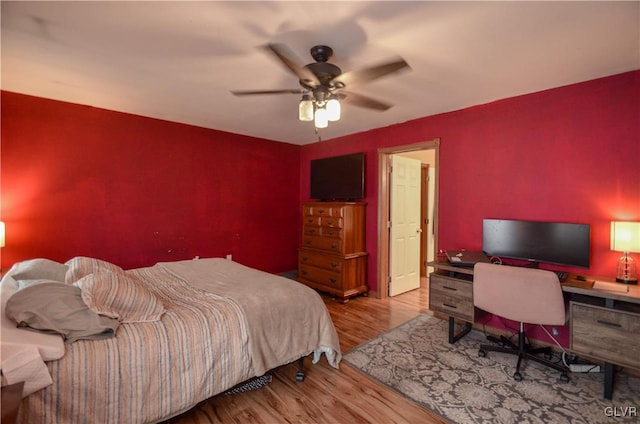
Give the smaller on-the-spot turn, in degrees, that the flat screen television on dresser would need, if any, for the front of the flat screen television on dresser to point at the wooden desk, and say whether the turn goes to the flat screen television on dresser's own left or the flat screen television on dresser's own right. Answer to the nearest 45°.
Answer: approximately 90° to the flat screen television on dresser's own left

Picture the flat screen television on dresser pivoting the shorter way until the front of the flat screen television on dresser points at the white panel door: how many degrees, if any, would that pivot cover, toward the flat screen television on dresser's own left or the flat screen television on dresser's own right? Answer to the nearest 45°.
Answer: approximately 135° to the flat screen television on dresser's own left

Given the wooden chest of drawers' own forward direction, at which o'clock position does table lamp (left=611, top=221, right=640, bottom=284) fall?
The table lamp is roughly at 9 o'clock from the wooden chest of drawers.

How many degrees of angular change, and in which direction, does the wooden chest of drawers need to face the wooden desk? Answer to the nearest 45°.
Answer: approximately 90° to its left

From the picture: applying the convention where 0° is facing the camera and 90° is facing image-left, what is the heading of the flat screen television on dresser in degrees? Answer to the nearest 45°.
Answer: approximately 45°

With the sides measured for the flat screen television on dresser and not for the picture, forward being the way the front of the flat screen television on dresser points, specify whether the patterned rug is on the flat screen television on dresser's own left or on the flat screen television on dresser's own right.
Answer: on the flat screen television on dresser's own left

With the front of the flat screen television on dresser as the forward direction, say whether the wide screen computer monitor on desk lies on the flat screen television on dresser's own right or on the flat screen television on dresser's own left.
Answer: on the flat screen television on dresser's own left

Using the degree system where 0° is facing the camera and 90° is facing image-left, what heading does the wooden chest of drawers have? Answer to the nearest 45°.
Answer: approximately 45°
